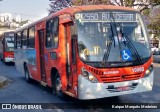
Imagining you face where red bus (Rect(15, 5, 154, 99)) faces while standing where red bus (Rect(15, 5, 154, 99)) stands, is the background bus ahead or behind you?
behind

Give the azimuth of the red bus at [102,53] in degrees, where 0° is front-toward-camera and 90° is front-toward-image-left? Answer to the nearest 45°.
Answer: approximately 315°
